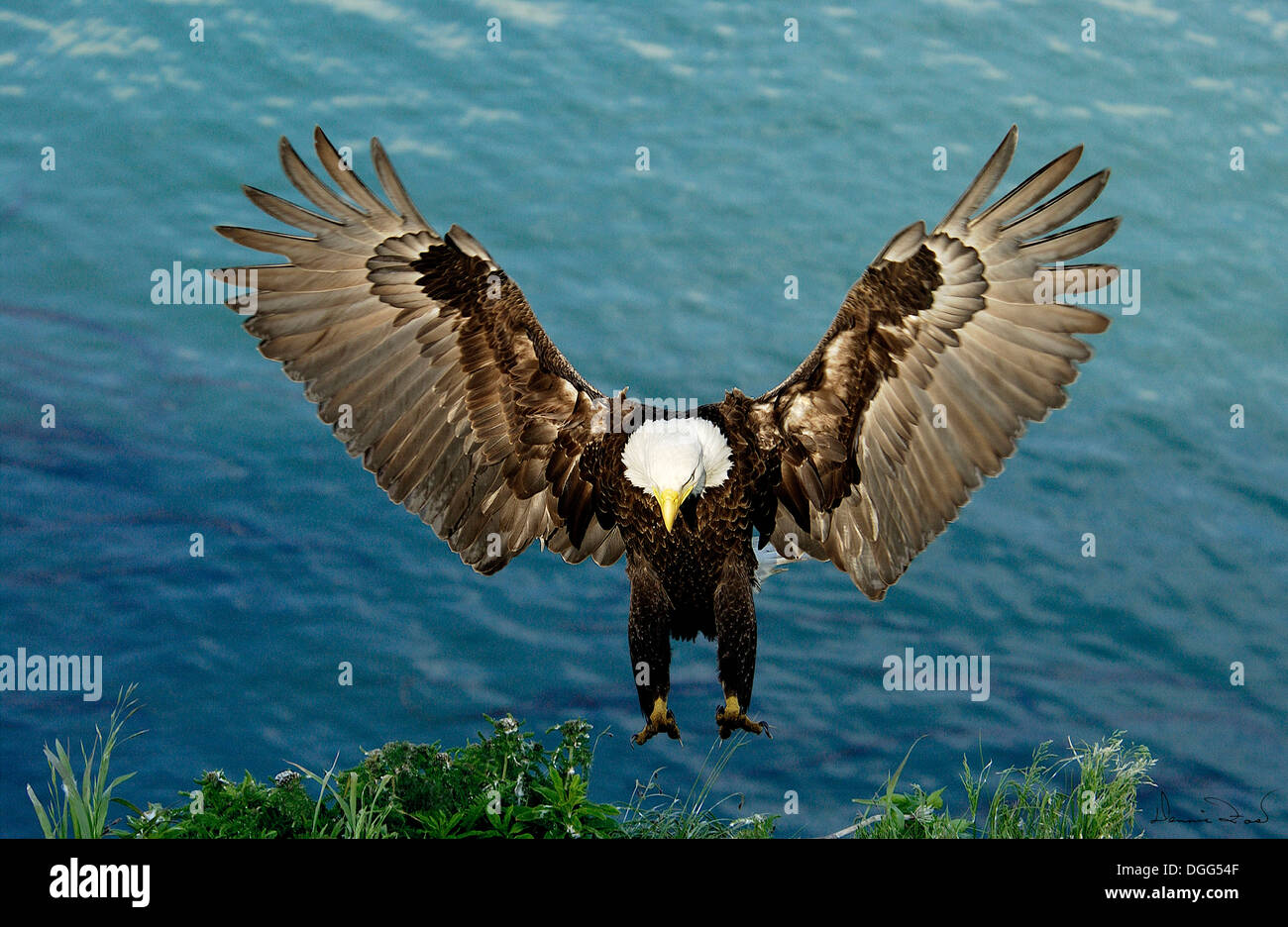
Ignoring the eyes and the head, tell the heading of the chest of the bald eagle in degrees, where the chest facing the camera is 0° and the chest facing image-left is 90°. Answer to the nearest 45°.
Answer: approximately 0°
